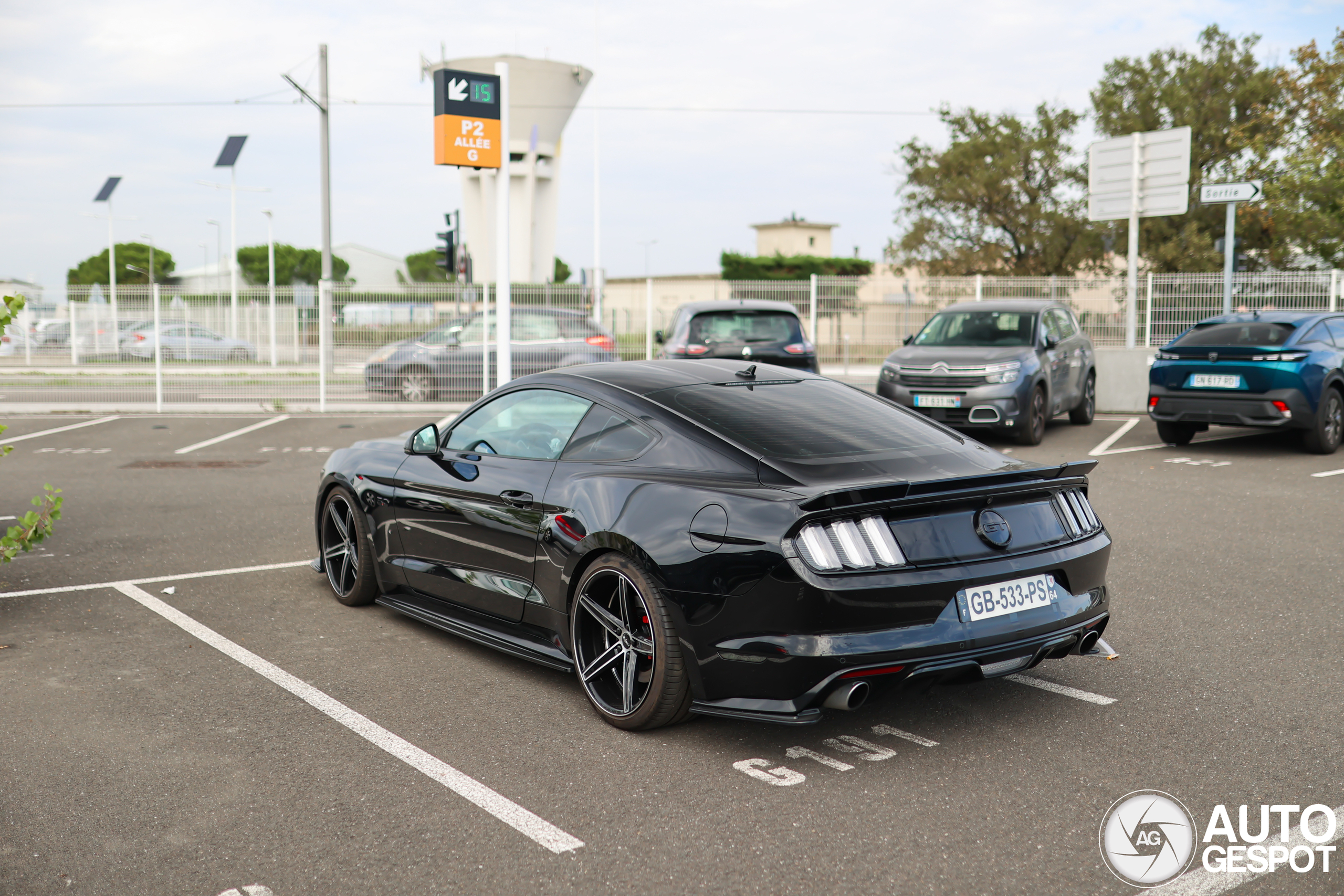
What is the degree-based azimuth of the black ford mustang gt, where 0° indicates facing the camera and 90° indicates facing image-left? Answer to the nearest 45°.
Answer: approximately 135°

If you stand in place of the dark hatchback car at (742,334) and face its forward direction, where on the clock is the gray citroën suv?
The gray citroën suv is roughly at 4 o'clock from the dark hatchback car.

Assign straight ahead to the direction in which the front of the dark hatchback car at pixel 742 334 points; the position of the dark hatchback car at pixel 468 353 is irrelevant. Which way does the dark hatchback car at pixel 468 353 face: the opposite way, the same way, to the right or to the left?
to the left

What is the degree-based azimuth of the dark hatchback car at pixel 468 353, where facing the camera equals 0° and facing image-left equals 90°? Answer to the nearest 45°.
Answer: approximately 90°

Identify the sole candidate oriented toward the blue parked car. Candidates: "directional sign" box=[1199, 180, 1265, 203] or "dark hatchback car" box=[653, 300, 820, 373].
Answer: the directional sign

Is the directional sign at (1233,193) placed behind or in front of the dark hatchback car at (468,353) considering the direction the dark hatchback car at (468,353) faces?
behind

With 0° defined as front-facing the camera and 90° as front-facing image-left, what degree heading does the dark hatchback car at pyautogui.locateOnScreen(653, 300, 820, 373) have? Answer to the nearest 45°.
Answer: approximately 180°

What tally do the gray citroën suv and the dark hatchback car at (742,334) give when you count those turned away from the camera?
1

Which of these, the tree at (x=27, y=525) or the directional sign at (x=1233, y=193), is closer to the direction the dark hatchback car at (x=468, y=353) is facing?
the tree
